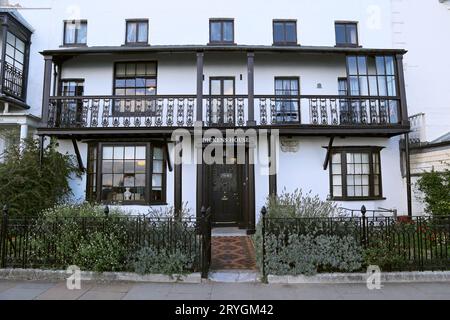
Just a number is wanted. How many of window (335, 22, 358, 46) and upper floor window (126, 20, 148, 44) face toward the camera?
2

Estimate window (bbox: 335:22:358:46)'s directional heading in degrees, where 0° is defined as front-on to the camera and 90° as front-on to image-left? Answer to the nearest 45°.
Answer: approximately 0°

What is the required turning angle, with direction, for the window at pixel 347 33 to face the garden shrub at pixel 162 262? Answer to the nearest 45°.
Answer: approximately 45° to its right

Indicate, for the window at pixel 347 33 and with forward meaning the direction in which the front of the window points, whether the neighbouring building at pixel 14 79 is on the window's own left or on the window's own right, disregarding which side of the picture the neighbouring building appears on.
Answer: on the window's own right

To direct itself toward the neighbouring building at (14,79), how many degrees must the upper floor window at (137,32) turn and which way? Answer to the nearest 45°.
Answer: approximately 90° to its right
